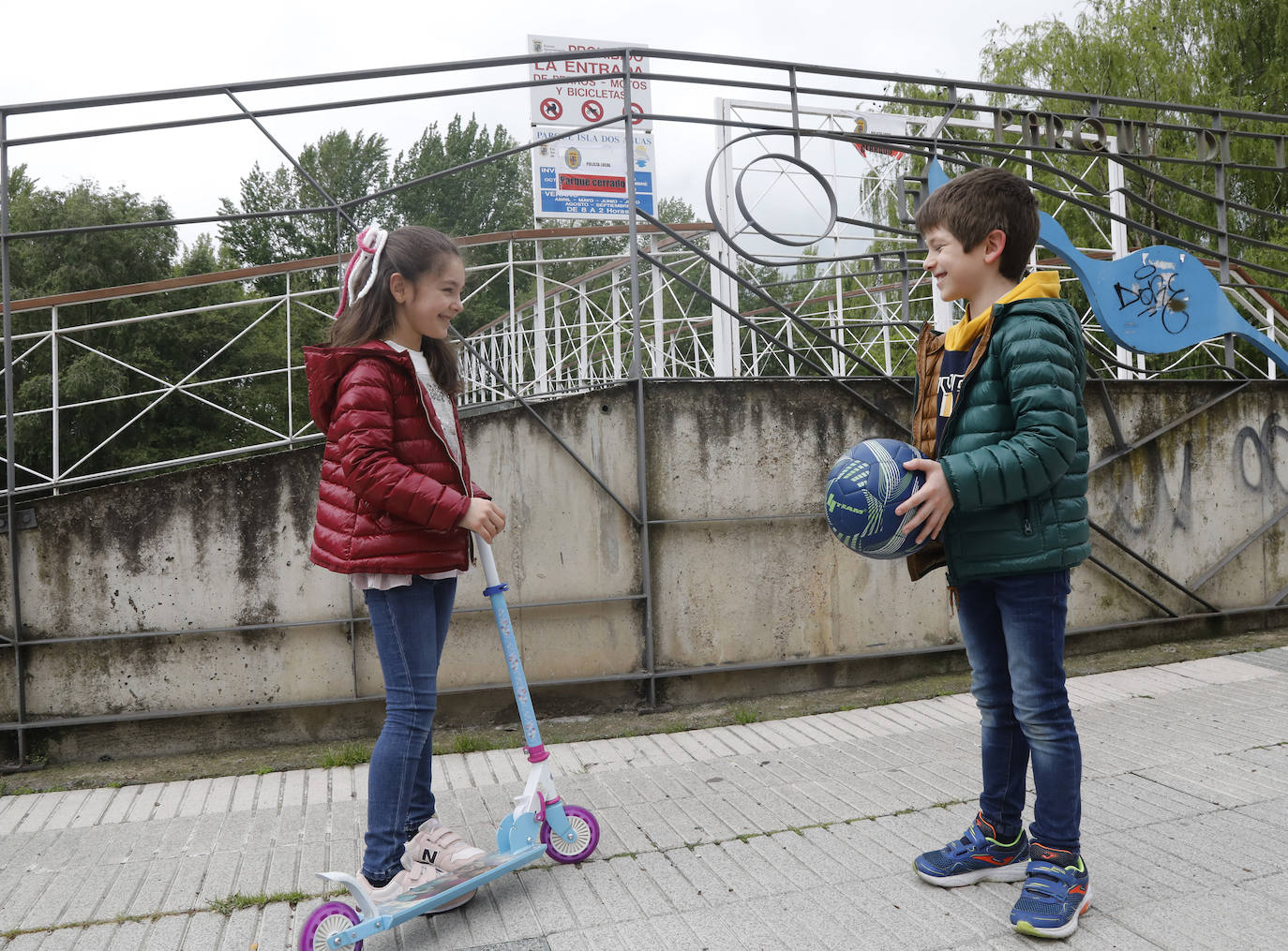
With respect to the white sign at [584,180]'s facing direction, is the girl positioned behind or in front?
in front

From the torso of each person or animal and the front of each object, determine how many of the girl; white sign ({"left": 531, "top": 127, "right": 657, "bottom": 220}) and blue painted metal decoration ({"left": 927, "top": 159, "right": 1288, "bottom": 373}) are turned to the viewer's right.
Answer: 1

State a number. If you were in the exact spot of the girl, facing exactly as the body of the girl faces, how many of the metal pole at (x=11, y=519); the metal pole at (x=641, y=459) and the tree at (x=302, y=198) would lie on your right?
0

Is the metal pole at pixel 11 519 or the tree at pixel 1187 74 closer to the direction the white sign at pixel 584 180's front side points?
the metal pole

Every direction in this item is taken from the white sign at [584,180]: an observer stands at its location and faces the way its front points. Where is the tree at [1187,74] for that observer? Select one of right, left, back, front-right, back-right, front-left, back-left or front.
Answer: left

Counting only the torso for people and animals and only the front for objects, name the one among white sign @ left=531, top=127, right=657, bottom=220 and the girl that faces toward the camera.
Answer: the white sign

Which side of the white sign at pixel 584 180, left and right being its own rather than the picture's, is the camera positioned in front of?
front

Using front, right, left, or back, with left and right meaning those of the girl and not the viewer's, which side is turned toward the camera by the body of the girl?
right

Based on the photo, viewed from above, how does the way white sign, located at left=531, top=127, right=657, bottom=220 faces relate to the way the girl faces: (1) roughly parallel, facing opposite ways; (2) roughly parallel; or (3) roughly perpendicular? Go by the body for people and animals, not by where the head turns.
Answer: roughly perpendicular

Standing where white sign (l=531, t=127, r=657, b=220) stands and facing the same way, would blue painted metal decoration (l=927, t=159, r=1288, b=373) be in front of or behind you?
in front

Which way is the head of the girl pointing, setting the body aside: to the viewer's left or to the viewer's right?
to the viewer's right

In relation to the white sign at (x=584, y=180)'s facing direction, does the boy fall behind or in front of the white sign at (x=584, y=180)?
in front

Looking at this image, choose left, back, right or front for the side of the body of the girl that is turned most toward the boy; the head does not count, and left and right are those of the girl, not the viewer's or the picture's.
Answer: front

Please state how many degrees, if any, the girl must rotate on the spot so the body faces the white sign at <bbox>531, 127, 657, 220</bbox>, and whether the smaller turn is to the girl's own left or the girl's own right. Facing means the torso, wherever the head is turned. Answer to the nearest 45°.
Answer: approximately 90° to the girl's own left

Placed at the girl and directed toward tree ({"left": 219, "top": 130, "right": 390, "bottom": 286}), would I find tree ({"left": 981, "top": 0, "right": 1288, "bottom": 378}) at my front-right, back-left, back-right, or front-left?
front-right

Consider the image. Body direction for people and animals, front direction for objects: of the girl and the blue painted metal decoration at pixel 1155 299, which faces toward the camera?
the blue painted metal decoration

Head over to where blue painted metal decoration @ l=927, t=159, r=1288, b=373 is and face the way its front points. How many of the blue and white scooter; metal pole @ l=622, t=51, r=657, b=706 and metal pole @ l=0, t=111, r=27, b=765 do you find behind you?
0

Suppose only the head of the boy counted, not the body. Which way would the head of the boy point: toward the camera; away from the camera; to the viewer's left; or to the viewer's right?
to the viewer's left

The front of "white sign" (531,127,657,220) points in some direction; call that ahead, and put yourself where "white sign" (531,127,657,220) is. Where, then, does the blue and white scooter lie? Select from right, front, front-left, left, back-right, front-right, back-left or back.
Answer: front
